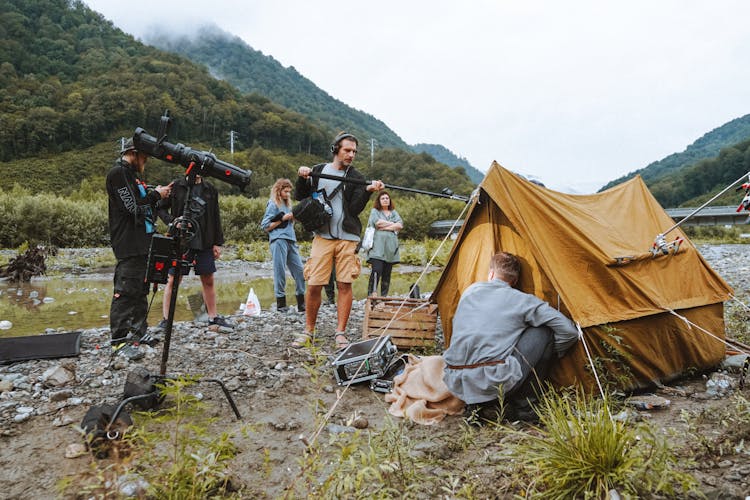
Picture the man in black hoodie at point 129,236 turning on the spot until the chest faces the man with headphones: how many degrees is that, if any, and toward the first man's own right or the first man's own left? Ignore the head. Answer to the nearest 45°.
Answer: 0° — they already face them

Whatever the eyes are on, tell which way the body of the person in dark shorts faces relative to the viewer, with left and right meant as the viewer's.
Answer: facing the viewer

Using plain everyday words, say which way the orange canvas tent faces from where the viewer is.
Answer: facing the viewer and to the left of the viewer

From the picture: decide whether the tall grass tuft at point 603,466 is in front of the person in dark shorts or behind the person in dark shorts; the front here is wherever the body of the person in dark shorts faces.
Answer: in front

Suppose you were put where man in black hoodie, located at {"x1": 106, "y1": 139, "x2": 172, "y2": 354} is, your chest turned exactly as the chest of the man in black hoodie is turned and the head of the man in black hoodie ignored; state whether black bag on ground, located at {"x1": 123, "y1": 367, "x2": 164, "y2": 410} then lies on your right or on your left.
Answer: on your right

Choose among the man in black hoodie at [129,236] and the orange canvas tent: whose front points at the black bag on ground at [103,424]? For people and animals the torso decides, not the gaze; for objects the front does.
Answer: the orange canvas tent

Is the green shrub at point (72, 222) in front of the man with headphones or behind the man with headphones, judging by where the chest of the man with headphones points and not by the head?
behind

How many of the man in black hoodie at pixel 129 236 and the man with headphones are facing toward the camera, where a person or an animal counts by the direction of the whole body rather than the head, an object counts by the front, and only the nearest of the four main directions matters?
1

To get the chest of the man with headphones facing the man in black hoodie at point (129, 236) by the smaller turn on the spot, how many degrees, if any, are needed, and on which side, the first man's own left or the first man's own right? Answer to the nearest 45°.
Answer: approximately 90° to the first man's own right

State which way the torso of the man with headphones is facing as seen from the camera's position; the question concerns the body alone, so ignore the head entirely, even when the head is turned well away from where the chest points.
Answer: toward the camera

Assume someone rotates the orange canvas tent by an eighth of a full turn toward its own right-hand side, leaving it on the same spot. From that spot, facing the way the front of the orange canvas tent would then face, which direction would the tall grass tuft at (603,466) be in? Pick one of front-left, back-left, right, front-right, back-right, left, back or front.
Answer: left

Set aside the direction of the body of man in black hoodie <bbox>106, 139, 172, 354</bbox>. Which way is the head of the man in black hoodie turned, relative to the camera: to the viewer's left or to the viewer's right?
to the viewer's right

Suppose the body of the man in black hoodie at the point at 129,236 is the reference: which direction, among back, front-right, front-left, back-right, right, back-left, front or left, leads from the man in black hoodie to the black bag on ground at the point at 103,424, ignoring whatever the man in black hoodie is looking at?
right

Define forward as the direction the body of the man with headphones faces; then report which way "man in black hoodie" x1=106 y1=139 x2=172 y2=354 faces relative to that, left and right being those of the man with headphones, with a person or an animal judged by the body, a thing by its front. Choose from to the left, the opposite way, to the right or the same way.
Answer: to the left

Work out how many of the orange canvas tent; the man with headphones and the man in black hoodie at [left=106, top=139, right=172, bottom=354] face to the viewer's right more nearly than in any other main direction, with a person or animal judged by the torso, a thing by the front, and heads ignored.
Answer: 1
